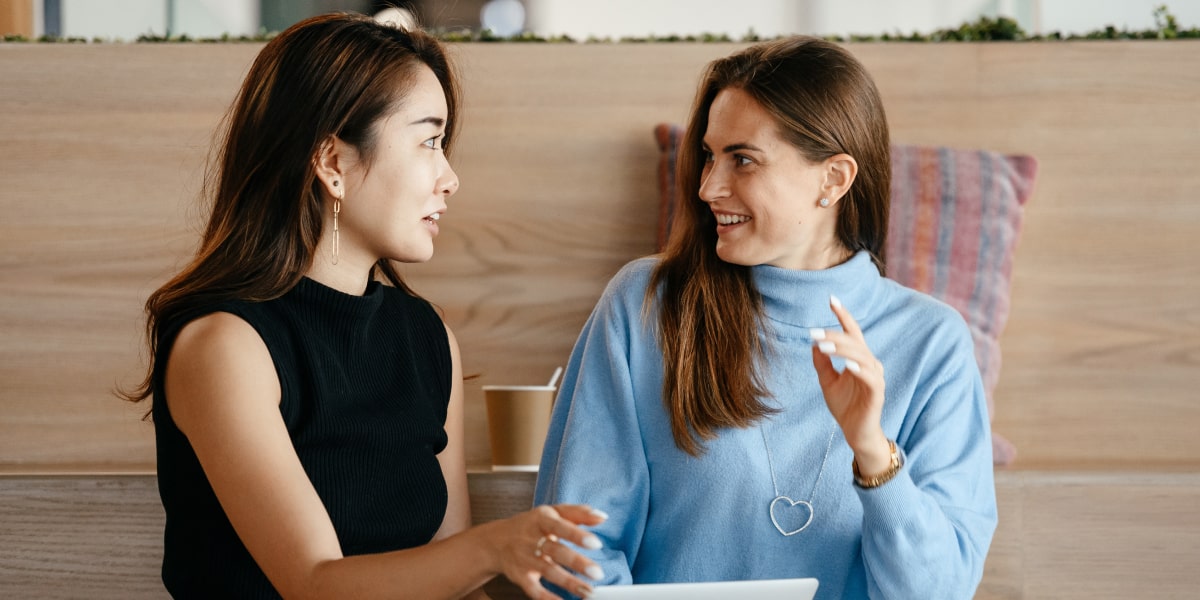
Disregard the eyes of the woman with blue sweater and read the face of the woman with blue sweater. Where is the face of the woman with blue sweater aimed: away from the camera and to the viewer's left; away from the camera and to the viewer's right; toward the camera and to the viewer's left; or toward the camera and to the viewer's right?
toward the camera and to the viewer's left

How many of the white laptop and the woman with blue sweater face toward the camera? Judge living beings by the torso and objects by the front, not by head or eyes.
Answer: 1

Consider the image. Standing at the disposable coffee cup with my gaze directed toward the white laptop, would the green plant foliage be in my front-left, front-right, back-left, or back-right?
back-left

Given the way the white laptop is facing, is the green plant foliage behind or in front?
in front

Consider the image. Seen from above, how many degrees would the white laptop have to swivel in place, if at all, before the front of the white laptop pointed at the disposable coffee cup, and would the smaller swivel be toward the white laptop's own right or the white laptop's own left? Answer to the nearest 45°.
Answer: approximately 45° to the white laptop's own left

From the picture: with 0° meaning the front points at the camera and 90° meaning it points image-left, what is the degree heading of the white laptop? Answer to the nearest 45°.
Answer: approximately 180°

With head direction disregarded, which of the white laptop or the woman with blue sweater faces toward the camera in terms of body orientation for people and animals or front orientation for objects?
the woman with blue sweater

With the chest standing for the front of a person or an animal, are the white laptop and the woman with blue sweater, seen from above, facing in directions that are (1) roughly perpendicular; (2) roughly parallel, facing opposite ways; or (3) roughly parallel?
roughly parallel, facing opposite ways

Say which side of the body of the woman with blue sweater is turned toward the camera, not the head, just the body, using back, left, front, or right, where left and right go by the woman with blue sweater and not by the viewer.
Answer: front

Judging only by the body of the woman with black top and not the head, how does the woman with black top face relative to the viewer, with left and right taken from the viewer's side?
facing the viewer and to the right of the viewer

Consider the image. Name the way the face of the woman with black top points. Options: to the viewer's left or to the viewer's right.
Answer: to the viewer's right
